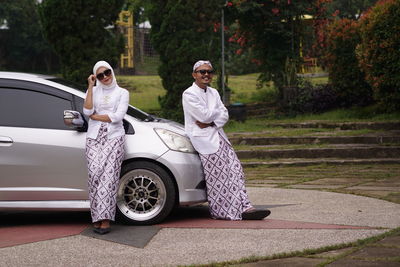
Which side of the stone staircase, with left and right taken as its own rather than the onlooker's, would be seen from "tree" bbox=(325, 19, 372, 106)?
back

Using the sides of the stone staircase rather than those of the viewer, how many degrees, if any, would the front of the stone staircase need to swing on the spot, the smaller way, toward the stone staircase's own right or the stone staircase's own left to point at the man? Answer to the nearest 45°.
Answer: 0° — it already faces them

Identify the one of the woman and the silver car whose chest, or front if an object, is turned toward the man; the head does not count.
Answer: the silver car

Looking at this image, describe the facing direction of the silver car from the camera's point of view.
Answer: facing to the right of the viewer

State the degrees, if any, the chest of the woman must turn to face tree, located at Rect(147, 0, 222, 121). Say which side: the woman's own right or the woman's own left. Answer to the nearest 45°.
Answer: approximately 180°

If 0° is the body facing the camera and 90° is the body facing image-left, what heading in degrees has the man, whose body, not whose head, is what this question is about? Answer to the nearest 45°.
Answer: approximately 315°

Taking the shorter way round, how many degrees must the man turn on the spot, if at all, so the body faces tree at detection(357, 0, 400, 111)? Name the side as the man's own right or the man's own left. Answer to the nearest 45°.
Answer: approximately 90° to the man's own left

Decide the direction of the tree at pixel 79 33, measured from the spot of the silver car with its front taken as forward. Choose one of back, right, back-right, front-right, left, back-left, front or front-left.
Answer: left

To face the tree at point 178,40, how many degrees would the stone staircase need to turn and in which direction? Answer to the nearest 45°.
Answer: approximately 135° to its right

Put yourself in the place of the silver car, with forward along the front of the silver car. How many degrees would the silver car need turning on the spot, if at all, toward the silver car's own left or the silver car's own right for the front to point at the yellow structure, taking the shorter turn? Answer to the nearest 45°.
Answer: approximately 90° to the silver car's own left

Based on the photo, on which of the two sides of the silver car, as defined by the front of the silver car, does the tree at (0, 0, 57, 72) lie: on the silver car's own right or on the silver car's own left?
on the silver car's own left

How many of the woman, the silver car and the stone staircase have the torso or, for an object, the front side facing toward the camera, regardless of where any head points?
2

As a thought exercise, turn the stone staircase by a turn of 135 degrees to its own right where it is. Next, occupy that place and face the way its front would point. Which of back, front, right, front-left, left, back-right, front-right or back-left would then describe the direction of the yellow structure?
front

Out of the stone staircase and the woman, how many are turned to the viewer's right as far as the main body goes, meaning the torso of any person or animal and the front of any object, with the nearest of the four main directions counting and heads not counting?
0

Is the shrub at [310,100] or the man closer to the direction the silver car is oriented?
the man

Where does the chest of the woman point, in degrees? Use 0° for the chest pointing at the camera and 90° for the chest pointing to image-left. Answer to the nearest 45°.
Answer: approximately 0°
